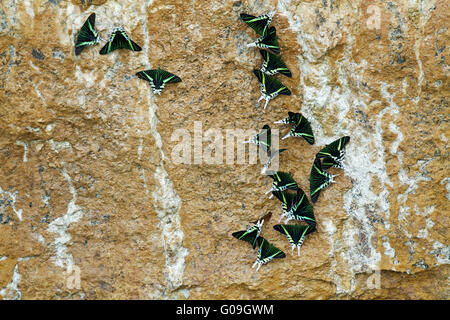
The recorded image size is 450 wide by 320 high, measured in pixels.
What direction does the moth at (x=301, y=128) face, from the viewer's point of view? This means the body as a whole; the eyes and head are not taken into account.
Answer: to the viewer's right

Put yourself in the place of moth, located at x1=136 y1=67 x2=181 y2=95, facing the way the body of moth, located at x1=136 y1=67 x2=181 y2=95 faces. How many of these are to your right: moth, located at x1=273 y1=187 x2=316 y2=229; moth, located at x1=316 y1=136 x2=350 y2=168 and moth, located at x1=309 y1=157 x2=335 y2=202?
3

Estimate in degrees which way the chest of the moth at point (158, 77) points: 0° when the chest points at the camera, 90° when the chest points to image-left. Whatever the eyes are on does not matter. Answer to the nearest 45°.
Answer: approximately 180°

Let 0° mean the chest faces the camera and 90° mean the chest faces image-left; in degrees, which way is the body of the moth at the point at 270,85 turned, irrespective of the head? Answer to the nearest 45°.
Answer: approximately 225°

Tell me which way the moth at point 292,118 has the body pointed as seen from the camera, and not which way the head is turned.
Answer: to the viewer's right

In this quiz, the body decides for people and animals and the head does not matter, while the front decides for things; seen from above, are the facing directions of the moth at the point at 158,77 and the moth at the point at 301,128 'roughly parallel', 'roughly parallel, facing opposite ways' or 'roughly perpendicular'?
roughly perpendicular
